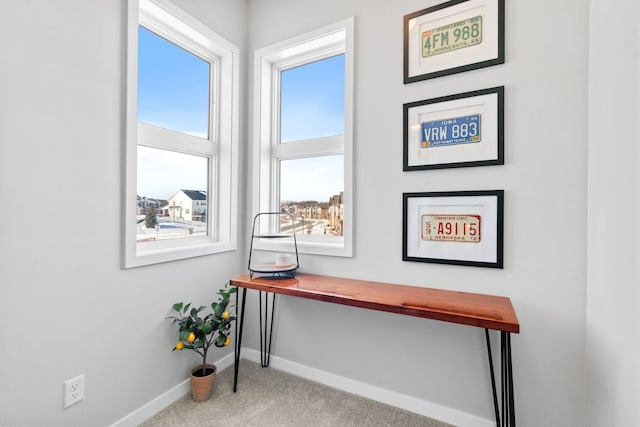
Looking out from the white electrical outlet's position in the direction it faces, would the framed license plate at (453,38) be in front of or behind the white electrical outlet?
in front

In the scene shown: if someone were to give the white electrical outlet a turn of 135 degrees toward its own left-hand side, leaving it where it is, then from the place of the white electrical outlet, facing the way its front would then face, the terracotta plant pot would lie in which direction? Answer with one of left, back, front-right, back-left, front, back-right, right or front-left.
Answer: right

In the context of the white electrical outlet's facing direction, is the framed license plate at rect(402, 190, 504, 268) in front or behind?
in front

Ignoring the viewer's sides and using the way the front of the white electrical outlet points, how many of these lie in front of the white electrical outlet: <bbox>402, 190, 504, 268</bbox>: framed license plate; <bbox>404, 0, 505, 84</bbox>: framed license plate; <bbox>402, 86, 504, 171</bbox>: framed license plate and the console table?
4

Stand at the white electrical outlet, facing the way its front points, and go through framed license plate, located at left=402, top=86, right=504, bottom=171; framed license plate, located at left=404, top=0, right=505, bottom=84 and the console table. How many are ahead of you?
3

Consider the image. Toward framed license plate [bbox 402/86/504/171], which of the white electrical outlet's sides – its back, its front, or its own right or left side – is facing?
front

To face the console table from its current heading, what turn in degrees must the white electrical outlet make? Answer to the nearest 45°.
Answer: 0° — it already faces it

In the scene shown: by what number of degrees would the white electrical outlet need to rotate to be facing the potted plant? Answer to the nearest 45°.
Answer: approximately 45° to its left

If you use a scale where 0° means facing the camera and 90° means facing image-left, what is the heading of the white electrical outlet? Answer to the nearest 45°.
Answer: approximately 315°

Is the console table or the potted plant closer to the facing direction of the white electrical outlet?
the console table
